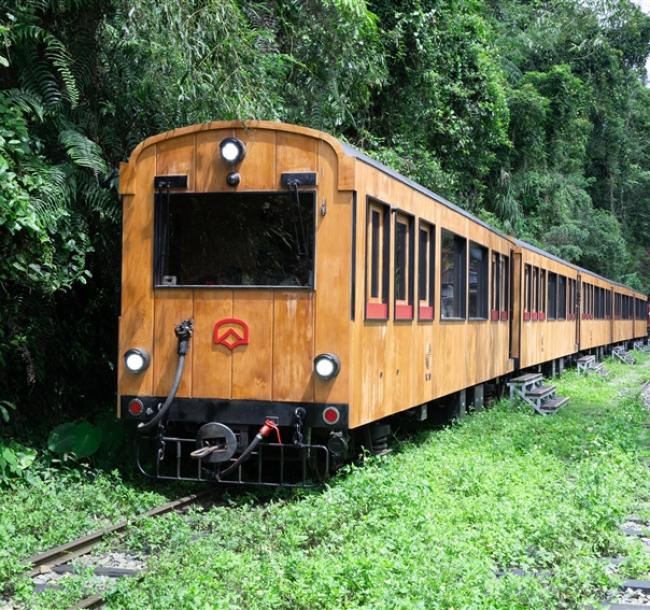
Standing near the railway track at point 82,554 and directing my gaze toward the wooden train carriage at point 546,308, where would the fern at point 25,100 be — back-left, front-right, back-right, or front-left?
front-left

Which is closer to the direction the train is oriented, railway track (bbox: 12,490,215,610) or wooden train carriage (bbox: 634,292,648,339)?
the railway track

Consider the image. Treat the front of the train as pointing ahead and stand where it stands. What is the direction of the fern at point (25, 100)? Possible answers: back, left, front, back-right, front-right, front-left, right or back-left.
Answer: front-right

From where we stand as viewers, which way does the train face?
facing the viewer and to the left of the viewer
